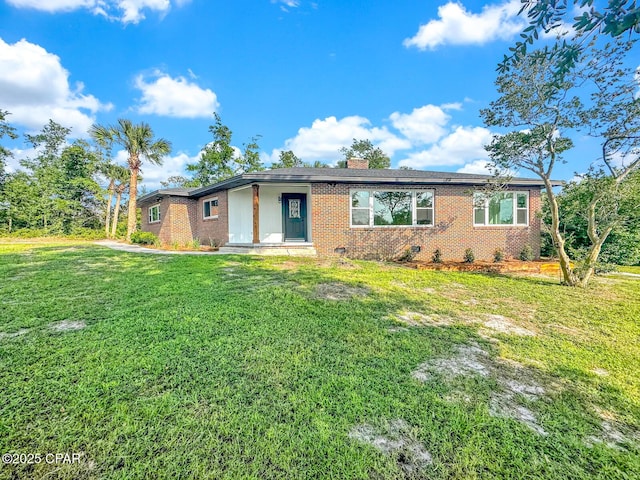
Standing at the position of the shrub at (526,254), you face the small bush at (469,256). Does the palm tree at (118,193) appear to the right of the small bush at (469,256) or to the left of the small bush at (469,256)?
right

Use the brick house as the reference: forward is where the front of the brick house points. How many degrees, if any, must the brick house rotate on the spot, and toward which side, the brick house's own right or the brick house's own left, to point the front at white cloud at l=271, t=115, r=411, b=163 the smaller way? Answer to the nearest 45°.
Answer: approximately 180°

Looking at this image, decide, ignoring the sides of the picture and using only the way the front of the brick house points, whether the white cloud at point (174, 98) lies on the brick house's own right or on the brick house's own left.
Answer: on the brick house's own right

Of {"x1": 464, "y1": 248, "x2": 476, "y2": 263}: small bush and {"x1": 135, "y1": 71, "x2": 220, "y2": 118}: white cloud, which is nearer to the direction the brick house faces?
the small bush

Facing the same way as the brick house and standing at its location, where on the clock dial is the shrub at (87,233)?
The shrub is roughly at 4 o'clock from the brick house.

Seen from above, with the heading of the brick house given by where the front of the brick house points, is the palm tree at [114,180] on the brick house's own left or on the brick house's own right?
on the brick house's own right

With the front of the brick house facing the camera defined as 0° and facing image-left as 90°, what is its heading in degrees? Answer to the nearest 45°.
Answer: approximately 0°
